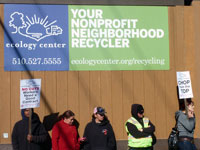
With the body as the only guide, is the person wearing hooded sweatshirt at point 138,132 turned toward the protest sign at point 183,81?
no

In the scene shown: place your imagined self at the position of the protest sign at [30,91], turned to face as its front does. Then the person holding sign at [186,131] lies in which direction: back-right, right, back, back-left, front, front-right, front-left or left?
left

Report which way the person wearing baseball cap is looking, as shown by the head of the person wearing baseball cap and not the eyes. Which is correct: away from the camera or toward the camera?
toward the camera

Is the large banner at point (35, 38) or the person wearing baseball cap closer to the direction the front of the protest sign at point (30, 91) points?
the person wearing baseball cap

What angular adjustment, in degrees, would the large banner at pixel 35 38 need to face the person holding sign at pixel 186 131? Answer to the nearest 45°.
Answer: approximately 45° to its left

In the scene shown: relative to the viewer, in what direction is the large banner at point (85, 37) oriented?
toward the camera

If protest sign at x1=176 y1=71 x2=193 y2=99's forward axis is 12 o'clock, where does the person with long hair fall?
The person with long hair is roughly at 2 o'clock from the protest sign.

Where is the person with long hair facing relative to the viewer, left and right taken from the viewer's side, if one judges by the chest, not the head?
facing the viewer and to the right of the viewer

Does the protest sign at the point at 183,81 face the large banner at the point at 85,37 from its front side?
no

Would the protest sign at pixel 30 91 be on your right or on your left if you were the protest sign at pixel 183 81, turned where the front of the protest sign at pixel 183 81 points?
on your right

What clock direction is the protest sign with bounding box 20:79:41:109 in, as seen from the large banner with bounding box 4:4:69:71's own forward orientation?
The protest sign is roughly at 12 o'clock from the large banner.

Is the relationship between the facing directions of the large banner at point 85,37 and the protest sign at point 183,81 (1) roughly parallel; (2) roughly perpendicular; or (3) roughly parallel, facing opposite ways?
roughly parallel

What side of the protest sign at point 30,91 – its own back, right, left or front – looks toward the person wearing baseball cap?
left

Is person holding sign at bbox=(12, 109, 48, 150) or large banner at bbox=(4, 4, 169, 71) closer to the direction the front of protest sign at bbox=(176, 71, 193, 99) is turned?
the person holding sign

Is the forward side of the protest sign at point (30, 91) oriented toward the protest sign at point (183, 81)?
no
